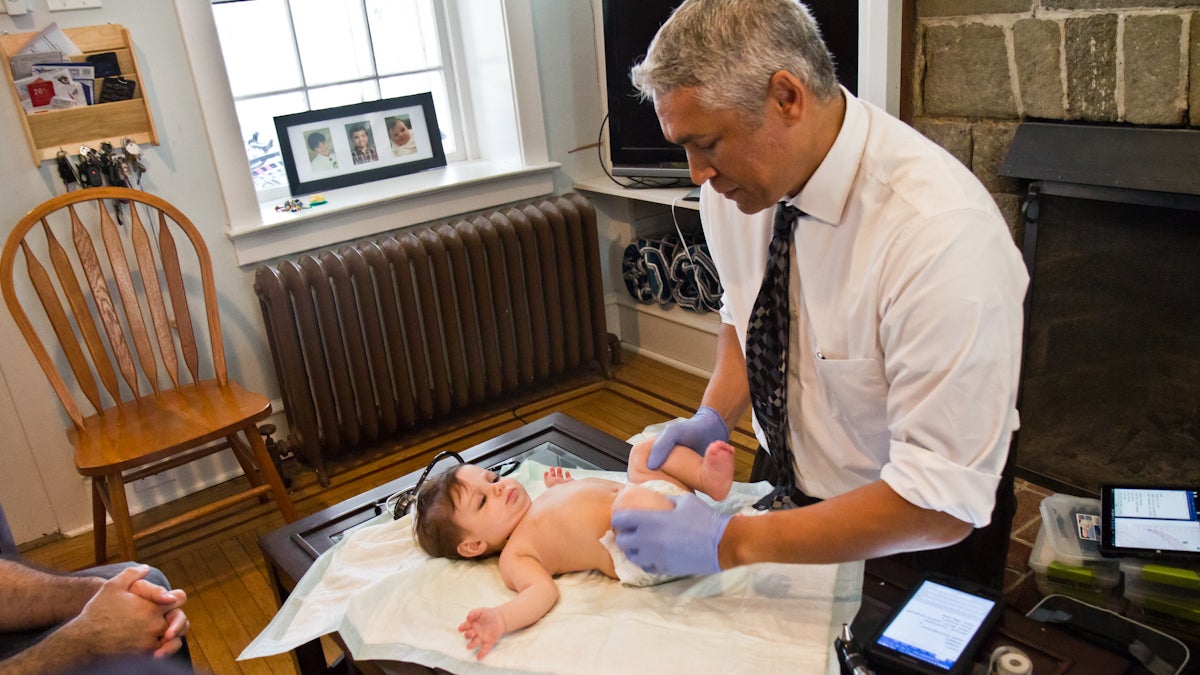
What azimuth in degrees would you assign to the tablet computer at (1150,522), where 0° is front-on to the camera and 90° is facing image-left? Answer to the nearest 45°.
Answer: approximately 0°

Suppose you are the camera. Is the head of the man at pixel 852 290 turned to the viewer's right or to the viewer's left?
to the viewer's left

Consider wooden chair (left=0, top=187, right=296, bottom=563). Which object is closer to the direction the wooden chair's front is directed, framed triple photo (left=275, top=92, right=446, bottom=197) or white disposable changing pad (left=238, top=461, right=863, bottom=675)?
the white disposable changing pad

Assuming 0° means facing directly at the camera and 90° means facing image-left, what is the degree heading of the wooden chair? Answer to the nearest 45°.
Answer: approximately 315°

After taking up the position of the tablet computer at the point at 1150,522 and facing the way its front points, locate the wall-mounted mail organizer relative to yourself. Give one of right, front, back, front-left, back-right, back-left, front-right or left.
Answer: right

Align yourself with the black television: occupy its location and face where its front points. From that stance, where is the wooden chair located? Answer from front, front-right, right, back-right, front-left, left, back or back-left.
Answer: front-right

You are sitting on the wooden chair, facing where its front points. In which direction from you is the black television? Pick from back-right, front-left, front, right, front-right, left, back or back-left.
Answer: front-left
